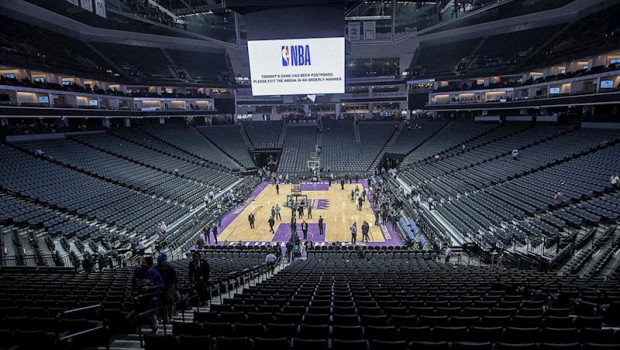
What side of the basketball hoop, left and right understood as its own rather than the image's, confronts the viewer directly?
front

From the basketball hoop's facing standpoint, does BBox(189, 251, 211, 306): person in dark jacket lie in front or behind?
in front

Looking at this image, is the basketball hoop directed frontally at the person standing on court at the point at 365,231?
yes

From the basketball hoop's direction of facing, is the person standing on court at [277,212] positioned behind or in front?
in front

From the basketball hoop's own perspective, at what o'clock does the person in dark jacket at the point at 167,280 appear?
The person in dark jacket is roughly at 12 o'clock from the basketball hoop.

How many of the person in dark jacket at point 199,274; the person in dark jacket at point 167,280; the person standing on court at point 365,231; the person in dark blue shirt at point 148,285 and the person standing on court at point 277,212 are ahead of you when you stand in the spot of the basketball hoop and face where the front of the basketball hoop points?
5

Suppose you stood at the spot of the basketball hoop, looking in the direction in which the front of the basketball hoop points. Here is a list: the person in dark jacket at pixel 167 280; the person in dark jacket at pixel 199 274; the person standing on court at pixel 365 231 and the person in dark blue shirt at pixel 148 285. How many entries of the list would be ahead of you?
4

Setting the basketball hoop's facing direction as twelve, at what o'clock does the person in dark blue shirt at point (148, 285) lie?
The person in dark blue shirt is roughly at 12 o'clock from the basketball hoop.
